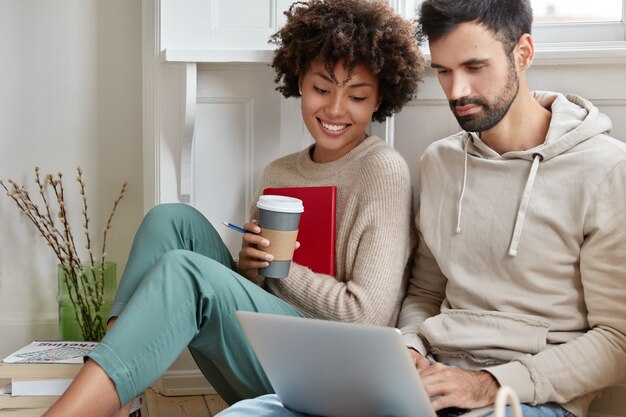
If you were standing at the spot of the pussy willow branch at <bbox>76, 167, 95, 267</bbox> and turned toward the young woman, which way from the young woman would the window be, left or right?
left

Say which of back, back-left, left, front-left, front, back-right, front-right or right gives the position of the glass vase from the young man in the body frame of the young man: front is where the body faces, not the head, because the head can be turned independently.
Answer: right

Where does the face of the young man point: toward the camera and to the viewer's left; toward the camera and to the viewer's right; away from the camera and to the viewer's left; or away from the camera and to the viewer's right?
toward the camera and to the viewer's left

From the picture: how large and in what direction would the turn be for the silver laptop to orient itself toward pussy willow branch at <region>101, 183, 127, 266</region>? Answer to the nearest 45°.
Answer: approximately 90° to its left

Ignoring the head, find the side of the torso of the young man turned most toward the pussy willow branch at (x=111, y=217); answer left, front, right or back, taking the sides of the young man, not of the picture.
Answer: right

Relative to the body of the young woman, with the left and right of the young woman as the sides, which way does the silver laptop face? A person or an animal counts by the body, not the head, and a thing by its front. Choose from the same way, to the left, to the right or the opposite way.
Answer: the opposite way

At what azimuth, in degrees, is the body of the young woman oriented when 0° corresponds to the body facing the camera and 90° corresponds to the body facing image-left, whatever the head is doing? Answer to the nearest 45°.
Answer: approximately 45°

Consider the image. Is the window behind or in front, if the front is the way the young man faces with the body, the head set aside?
behind

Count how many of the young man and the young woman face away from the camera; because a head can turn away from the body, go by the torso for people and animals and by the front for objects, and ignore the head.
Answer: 0

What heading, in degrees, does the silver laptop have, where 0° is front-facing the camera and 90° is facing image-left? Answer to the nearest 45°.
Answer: approximately 225°

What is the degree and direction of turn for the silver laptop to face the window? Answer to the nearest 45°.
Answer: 0° — it already faces it
